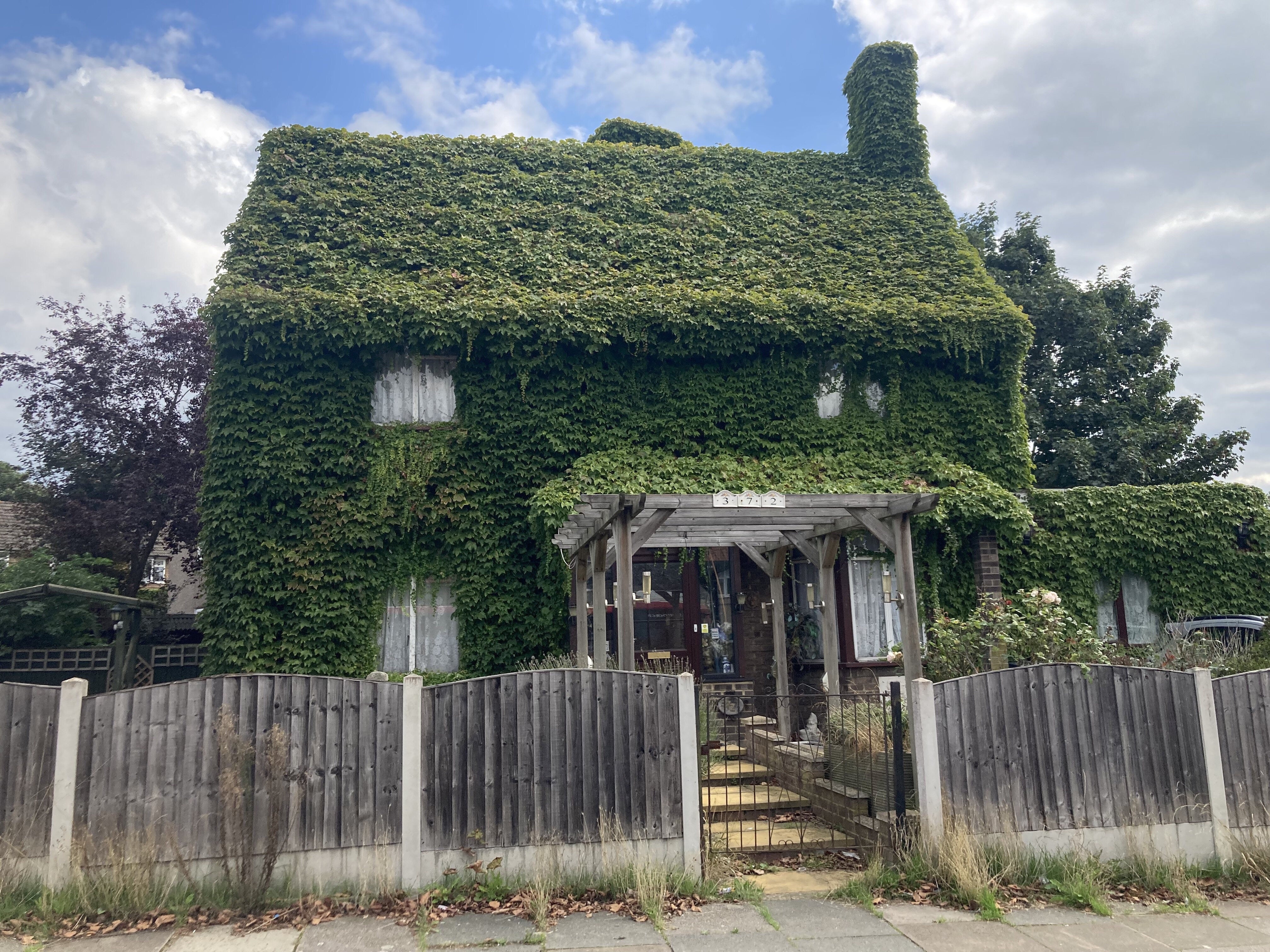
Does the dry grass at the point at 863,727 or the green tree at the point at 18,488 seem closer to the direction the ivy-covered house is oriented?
the dry grass

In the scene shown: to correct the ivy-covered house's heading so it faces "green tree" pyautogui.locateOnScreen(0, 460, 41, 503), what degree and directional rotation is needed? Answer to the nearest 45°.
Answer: approximately 90° to its right

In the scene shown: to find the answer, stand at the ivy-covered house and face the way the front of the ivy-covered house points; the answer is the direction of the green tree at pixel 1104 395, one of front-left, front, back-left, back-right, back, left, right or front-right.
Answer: back-left

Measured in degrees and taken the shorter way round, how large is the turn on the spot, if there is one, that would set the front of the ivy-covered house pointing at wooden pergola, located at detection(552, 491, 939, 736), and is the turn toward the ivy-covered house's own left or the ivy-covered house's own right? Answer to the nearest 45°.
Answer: approximately 45° to the ivy-covered house's own left

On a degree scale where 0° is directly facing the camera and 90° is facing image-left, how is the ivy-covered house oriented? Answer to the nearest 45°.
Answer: approximately 0°

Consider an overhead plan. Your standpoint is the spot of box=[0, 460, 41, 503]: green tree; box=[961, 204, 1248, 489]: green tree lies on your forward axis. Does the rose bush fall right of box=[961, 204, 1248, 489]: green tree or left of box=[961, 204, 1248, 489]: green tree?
right

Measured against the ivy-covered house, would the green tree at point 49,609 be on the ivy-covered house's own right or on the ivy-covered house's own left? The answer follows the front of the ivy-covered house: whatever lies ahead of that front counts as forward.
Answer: on the ivy-covered house's own right

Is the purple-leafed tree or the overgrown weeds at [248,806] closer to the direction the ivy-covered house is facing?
the overgrown weeds

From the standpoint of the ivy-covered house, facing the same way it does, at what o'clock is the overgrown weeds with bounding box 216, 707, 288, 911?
The overgrown weeds is roughly at 12 o'clock from the ivy-covered house.
